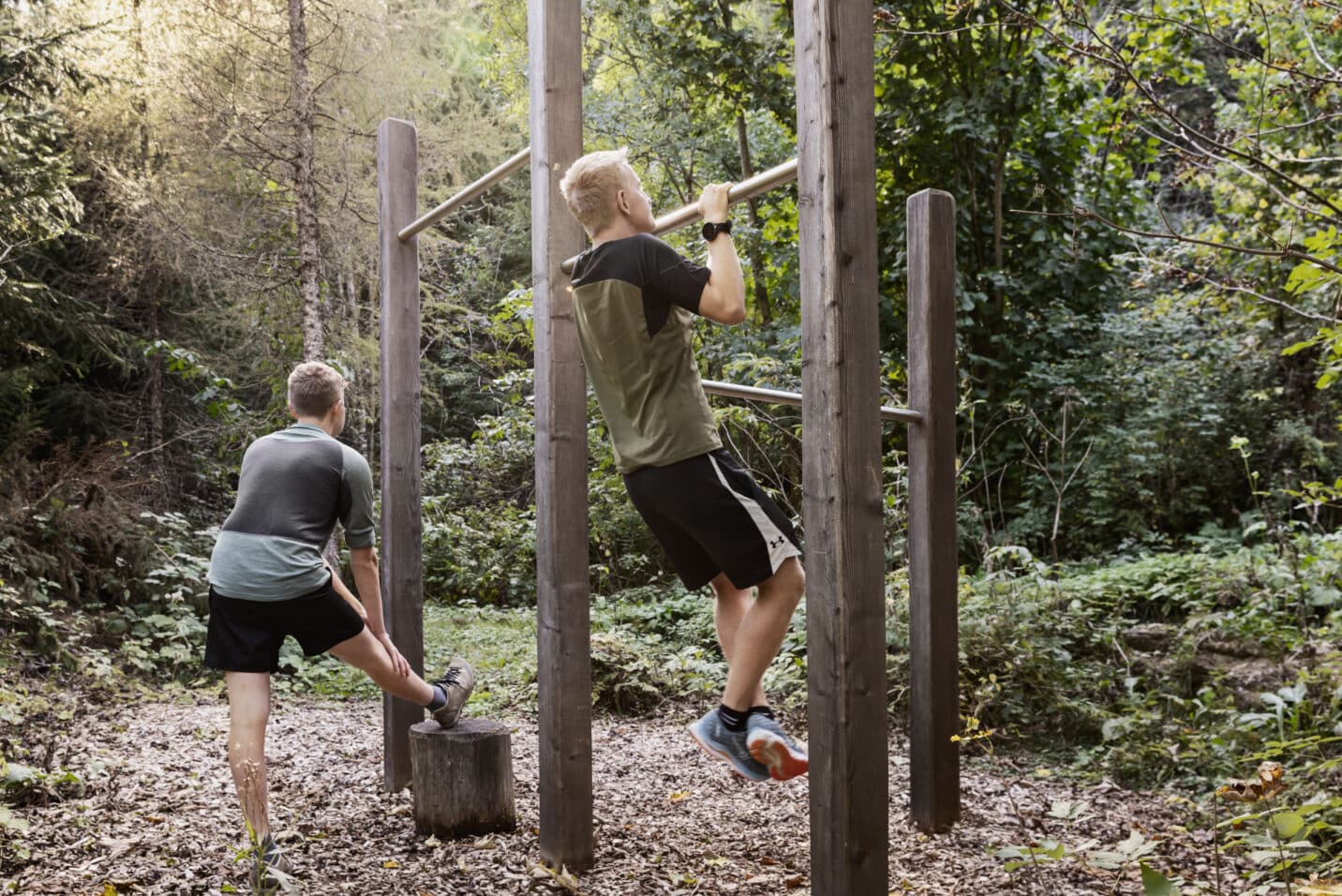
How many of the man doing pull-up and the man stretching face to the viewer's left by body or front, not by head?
0

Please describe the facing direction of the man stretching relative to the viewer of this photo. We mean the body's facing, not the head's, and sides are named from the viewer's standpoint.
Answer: facing away from the viewer and to the right of the viewer

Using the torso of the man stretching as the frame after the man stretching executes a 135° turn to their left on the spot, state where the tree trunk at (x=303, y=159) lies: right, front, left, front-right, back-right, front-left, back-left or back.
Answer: right

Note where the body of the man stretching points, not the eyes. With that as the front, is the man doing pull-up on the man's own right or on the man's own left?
on the man's own right

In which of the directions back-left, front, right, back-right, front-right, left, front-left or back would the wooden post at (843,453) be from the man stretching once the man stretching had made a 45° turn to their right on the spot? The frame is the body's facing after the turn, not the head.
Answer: front-right

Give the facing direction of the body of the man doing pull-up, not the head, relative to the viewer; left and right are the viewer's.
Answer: facing away from the viewer and to the right of the viewer

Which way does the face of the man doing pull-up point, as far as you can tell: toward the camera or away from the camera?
away from the camera
